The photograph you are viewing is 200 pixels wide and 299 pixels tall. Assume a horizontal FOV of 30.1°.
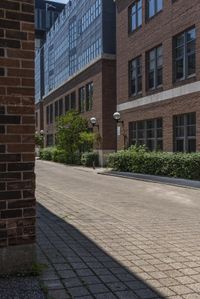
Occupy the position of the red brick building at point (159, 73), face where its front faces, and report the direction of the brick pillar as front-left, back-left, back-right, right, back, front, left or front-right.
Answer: front-left

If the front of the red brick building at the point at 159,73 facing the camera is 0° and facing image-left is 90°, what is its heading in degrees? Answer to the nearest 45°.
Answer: approximately 45°

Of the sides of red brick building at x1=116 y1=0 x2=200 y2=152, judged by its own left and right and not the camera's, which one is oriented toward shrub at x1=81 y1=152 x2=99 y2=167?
right

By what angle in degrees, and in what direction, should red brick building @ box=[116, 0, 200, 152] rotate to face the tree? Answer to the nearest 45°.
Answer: approximately 90° to its right
